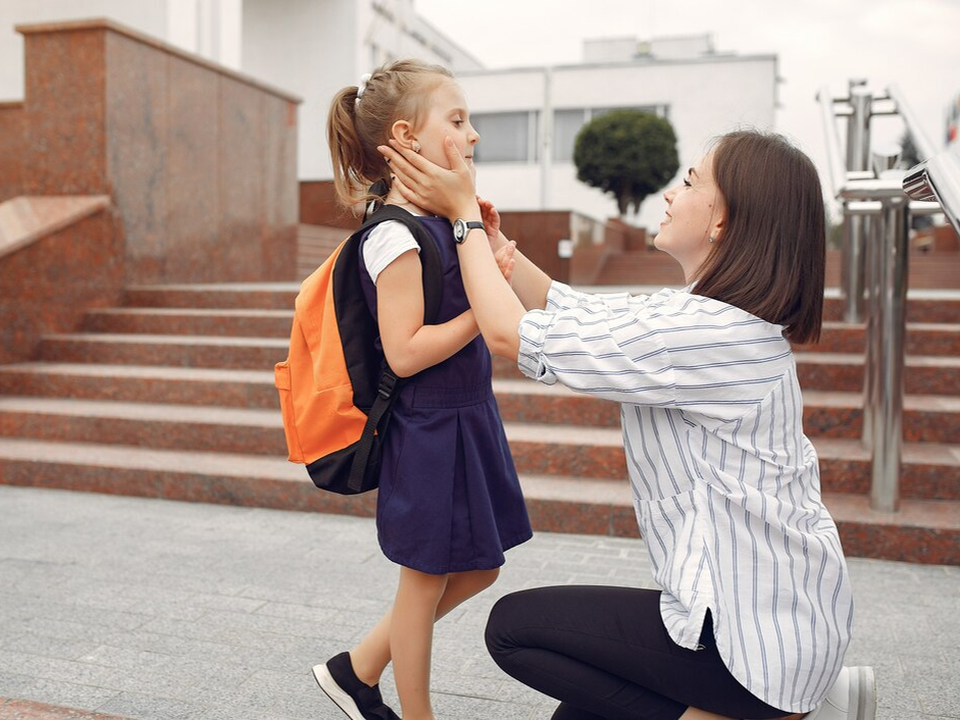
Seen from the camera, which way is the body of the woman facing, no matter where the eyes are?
to the viewer's left

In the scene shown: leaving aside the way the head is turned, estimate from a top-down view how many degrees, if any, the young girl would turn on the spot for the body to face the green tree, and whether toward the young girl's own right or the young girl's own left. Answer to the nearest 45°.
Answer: approximately 90° to the young girl's own left

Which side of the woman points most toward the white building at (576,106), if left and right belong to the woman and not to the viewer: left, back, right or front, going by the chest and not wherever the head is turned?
right

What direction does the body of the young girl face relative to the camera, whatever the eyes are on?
to the viewer's right

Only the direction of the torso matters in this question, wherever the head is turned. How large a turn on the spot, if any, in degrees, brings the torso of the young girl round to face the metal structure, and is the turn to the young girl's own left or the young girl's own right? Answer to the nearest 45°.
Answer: approximately 45° to the young girl's own left

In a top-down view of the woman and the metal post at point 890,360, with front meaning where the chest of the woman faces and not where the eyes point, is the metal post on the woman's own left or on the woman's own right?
on the woman's own right

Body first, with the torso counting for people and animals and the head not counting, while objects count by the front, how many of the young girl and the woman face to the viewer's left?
1

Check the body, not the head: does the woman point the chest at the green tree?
no

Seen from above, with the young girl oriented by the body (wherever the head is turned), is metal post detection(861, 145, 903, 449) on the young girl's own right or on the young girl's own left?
on the young girl's own left

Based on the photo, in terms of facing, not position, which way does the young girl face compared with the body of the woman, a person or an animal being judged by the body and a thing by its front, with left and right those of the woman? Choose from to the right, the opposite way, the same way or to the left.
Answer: the opposite way

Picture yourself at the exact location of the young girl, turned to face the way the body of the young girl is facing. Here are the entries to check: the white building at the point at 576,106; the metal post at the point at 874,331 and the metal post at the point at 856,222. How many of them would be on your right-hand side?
0

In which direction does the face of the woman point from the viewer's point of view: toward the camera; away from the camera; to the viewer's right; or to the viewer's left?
to the viewer's left

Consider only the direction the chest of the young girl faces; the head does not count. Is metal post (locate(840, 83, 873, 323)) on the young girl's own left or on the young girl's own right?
on the young girl's own left

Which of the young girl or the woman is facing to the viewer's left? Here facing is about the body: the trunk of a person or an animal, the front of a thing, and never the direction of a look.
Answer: the woman

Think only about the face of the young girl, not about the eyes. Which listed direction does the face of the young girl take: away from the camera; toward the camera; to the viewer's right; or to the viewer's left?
to the viewer's right
